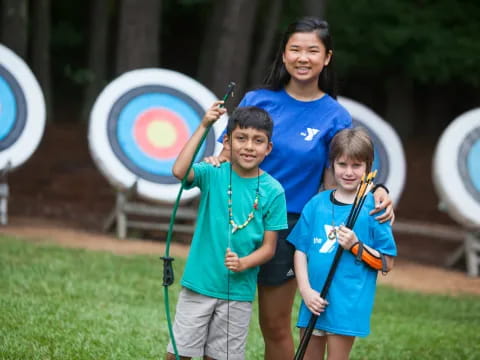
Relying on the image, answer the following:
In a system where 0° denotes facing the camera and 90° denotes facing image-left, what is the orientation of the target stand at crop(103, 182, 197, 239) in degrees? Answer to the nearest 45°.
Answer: approximately 0°

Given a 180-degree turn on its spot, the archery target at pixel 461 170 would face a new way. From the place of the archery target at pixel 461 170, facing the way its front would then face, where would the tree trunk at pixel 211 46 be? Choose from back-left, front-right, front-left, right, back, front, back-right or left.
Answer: front-left

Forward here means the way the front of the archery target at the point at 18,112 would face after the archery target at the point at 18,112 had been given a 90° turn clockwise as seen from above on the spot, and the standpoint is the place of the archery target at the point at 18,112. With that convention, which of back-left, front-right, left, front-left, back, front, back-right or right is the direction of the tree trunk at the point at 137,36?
back-right

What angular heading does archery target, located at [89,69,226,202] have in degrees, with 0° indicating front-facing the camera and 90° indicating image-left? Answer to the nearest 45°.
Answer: approximately 0°

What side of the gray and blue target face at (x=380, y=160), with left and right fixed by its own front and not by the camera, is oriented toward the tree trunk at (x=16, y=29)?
right
